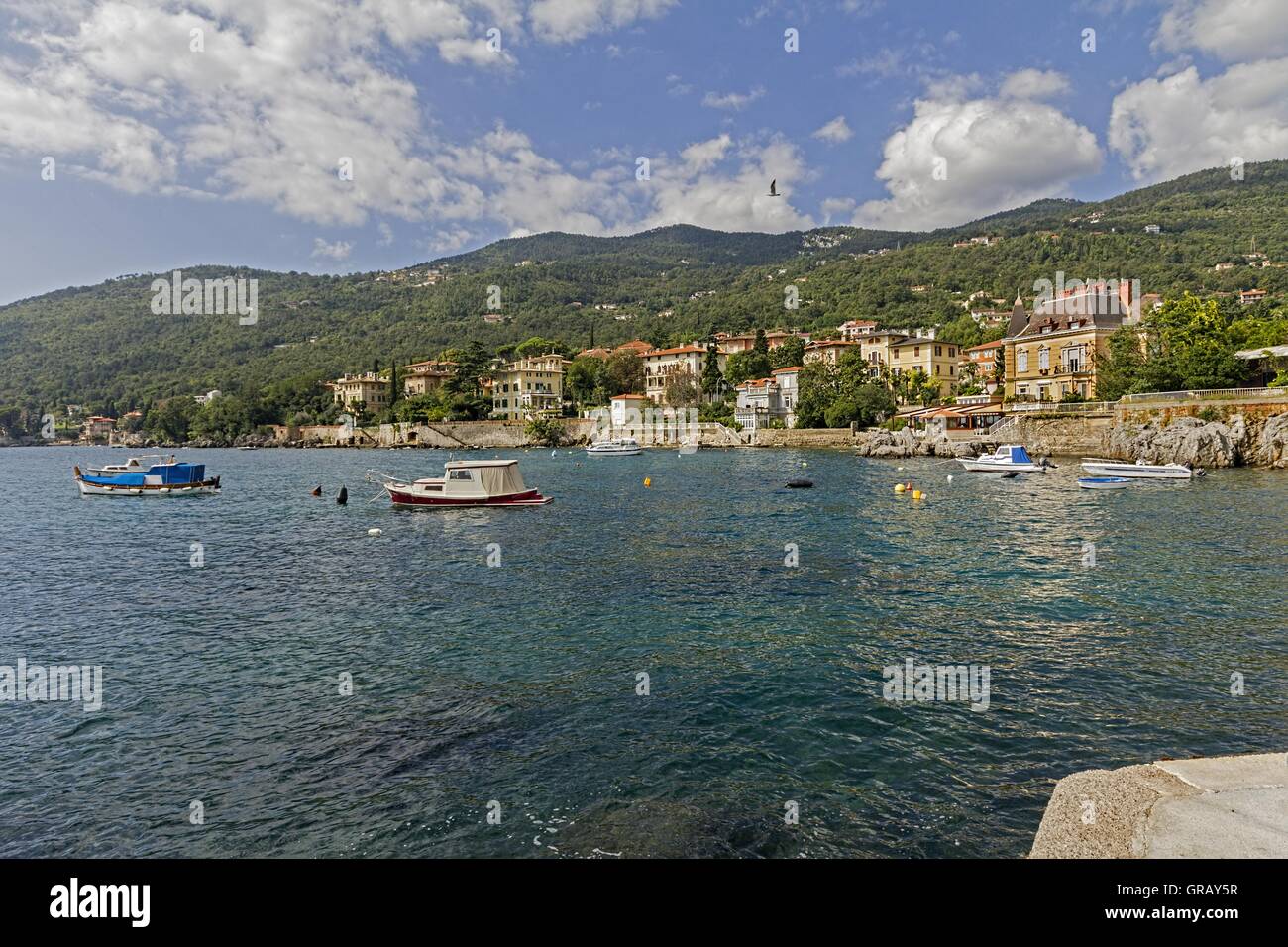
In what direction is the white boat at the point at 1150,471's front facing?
to the viewer's left

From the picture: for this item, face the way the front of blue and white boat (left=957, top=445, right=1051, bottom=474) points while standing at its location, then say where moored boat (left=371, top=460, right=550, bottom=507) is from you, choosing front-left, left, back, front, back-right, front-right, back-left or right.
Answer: front-left

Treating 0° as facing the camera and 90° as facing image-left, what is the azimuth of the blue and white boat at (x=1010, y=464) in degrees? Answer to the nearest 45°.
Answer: approximately 90°

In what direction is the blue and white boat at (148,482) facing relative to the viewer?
to the viewer's left

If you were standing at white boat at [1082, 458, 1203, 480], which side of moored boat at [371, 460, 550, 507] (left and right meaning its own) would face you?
back

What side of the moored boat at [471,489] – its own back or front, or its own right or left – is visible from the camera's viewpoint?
left

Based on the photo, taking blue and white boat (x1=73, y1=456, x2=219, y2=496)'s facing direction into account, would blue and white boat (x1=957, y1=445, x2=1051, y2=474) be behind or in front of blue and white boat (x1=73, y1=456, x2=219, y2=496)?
behind
